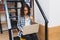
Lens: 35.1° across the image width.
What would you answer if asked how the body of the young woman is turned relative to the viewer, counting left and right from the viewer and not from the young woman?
facing the viewer and to the right of the viewer
